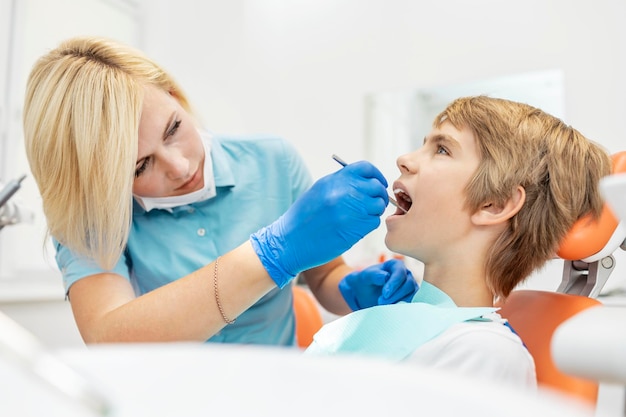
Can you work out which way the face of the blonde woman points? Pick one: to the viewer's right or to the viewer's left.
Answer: to the viewer's right

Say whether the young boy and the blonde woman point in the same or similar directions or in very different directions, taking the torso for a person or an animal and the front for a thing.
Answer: very different directions

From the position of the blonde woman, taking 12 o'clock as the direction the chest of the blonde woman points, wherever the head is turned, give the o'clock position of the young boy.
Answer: The young boy is roughly at 11 o'clock from the blonde woman.

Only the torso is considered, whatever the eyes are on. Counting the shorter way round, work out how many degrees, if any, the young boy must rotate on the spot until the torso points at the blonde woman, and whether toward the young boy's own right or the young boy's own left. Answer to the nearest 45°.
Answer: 0° — they already face them

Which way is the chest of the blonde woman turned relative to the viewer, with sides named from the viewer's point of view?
facing the viewer and to the right of the viewer

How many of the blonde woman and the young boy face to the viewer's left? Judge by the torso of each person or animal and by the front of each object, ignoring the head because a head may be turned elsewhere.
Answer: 1

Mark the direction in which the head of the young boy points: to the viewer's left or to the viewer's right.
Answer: to the viewer's left

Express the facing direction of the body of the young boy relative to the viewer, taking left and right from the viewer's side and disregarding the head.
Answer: facing to the left of the viewer
